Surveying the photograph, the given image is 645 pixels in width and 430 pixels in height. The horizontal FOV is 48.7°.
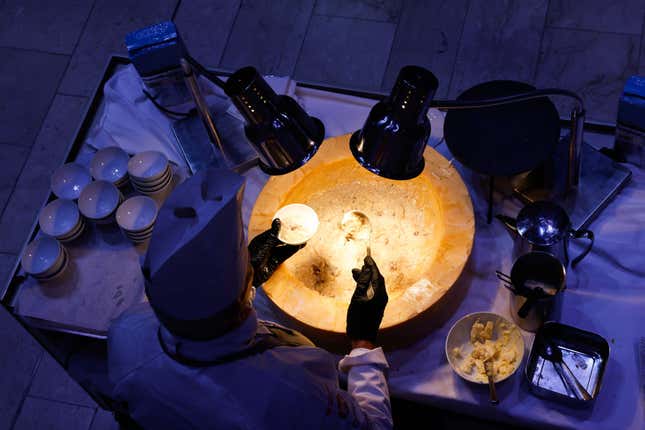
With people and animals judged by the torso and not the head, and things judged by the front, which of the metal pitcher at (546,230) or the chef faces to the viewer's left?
the metal pitcher

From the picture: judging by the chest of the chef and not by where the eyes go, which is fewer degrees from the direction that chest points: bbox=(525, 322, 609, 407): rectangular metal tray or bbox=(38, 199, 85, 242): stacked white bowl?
the rectangular metal tray

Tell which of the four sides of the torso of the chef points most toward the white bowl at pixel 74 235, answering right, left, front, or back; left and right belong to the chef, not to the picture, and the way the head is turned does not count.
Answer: left

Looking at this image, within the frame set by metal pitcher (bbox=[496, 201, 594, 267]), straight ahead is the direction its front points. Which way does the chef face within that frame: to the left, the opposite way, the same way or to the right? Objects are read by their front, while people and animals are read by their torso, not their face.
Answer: to the right

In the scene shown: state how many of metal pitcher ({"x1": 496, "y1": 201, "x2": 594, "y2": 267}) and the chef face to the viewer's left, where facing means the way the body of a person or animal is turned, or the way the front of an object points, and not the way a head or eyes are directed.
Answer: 1

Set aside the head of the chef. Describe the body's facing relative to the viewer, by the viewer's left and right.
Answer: facing away from the viewer and to the right of the viewer

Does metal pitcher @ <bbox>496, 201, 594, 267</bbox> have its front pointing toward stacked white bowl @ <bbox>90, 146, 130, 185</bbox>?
yes

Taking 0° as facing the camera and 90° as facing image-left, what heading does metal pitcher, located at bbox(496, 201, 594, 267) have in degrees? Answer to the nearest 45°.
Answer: approximately 90°

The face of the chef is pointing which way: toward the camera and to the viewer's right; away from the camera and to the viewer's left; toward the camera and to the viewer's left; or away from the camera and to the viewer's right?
away from the camera and to the viewer's right
